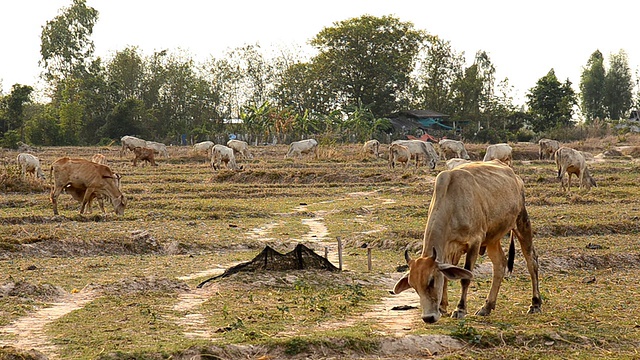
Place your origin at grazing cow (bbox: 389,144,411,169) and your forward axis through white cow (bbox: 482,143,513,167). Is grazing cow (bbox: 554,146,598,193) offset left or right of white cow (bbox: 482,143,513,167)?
right

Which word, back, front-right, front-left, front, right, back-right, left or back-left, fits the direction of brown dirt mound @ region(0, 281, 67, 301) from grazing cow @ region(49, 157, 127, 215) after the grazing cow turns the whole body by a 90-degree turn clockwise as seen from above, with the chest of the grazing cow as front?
front

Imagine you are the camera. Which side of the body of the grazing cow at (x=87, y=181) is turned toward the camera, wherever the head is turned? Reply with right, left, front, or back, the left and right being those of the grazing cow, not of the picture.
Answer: right

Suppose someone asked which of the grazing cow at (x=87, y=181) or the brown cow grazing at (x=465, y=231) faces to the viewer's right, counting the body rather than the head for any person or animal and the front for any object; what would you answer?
the grazing cow

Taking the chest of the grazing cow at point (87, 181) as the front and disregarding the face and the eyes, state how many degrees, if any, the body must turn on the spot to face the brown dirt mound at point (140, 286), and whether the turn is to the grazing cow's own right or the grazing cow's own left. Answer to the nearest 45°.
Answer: approximately 90° to the grazing cow's own right
